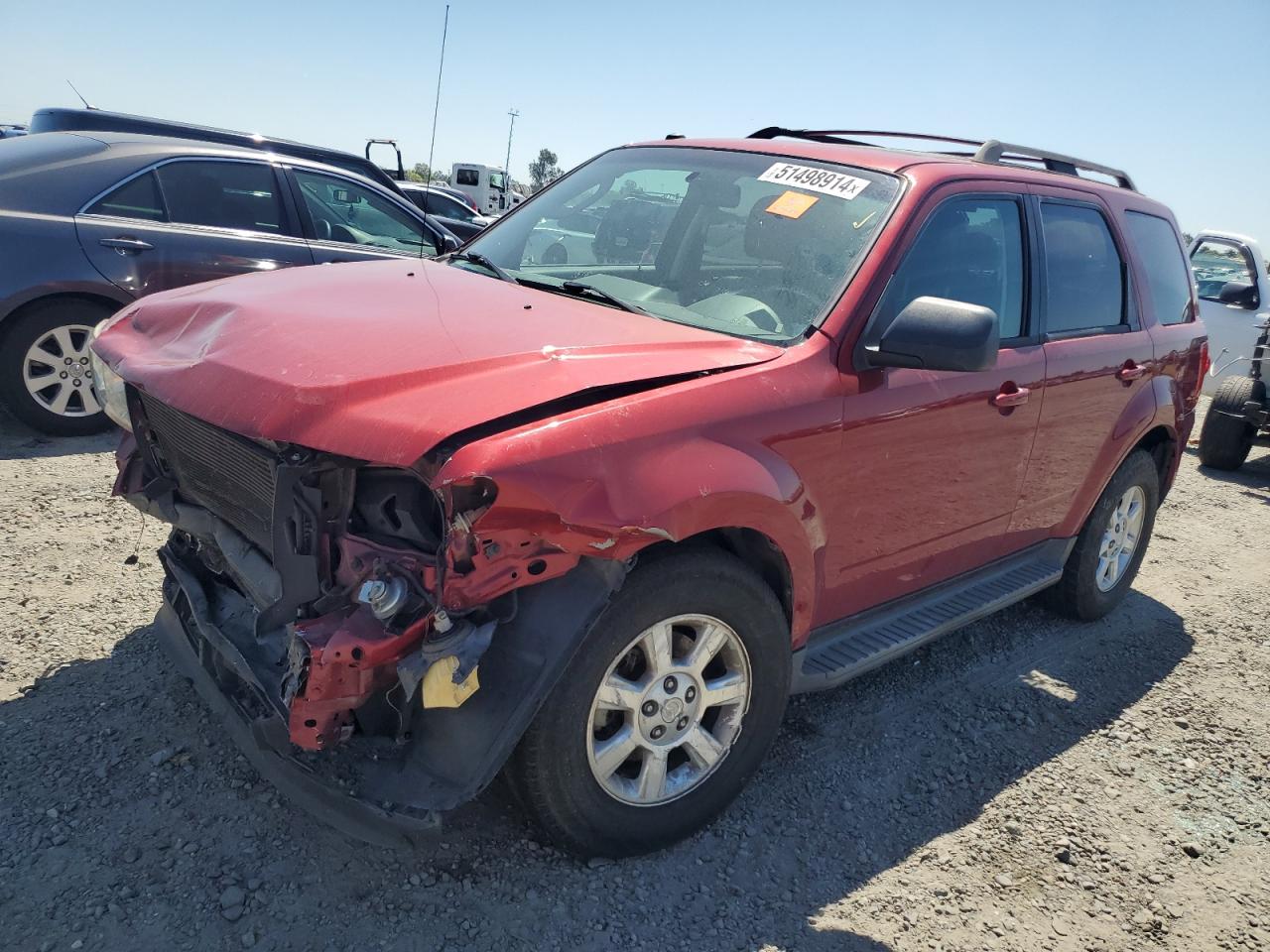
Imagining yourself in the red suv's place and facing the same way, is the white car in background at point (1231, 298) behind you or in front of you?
behind

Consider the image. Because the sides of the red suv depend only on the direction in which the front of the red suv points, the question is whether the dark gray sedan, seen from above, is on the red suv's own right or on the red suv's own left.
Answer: on the red suv's own right

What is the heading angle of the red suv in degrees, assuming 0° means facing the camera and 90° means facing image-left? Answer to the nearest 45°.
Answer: approximately 45°

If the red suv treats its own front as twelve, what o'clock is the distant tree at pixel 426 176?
The distant tree is roughly at 4 o'clock from the red suv.
